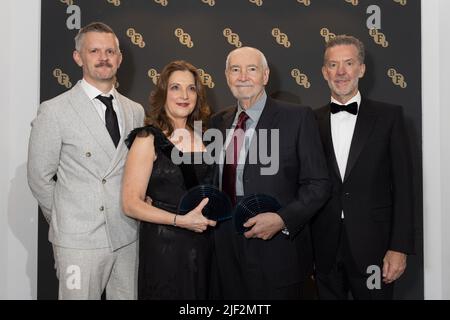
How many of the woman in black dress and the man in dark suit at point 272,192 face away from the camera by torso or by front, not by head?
0

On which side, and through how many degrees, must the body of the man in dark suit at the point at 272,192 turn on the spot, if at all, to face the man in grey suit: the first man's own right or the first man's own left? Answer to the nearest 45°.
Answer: approximately 45° to the first man's own right

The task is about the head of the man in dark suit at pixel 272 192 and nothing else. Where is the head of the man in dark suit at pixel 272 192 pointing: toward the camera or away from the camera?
toward the camera

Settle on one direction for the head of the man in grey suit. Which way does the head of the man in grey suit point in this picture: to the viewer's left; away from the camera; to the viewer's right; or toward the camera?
toward the camera

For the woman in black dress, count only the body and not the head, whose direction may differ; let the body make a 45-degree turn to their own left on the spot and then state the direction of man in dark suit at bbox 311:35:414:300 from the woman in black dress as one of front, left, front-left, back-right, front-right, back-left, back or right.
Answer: front

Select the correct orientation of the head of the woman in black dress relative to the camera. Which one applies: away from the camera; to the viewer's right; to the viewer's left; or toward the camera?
toward the camera

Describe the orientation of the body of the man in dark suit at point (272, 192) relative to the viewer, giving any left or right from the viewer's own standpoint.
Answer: facing the viewer and to the left of the viewer

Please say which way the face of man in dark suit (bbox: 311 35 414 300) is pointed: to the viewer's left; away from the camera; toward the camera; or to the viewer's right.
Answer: toward the camera

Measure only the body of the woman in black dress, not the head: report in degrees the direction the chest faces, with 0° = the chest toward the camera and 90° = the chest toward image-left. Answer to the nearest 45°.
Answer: approximately 315°
